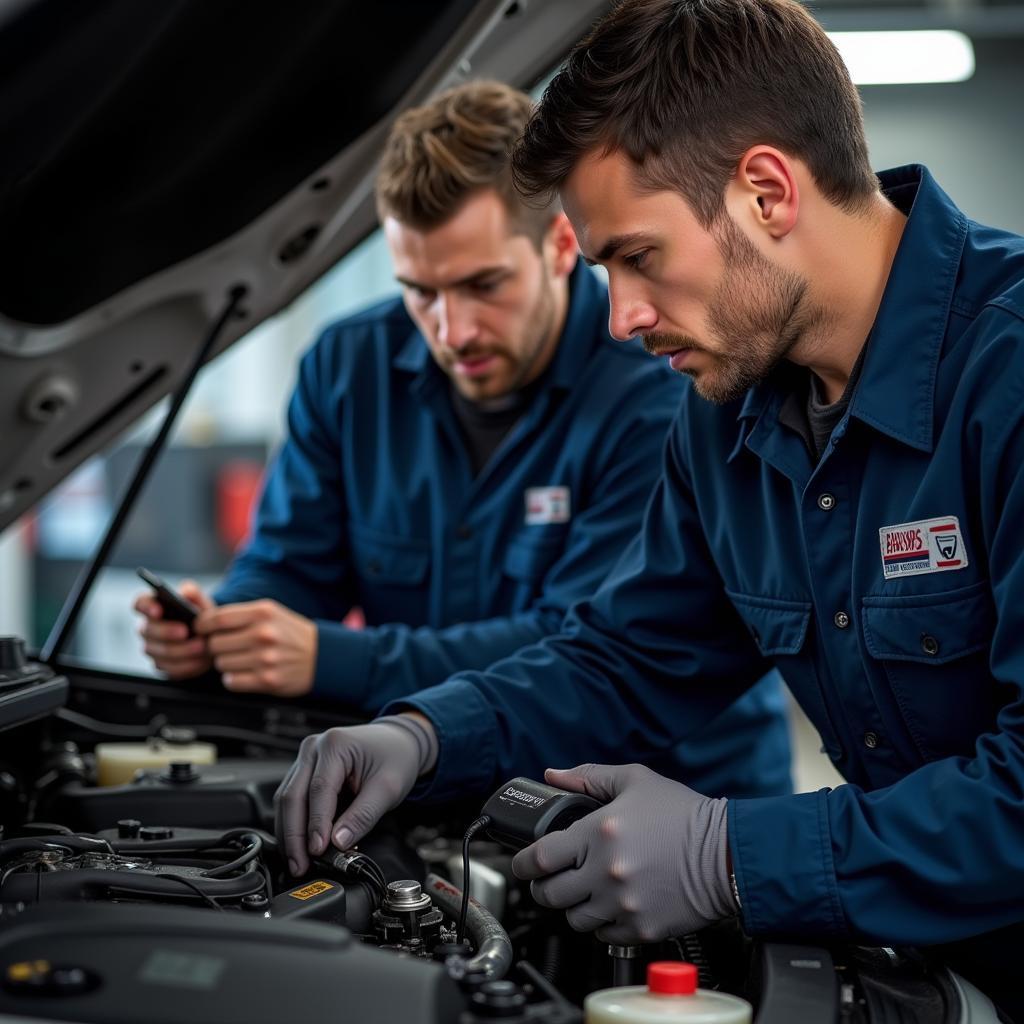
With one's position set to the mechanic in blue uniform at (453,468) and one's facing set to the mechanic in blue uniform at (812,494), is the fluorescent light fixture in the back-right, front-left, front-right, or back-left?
back-left

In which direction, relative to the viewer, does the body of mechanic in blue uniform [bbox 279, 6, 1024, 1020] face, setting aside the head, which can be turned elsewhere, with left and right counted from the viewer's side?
facing the viewer and to the left of the viewer

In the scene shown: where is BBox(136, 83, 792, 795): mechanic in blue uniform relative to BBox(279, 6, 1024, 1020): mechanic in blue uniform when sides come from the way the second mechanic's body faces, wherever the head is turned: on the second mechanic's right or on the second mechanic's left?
on the second mechanic's right

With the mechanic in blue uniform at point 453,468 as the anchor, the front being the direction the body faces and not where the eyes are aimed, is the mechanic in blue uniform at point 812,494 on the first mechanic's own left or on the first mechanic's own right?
on the first mechanic's own left

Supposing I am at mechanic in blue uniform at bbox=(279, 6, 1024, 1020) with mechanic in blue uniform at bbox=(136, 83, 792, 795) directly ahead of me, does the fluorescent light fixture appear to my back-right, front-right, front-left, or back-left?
front-right

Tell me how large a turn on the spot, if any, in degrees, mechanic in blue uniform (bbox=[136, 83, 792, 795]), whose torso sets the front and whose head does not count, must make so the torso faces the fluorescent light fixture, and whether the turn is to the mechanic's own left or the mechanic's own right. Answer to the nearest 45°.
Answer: approximately 180°

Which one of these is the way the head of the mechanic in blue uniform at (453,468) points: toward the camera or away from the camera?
toward the camera

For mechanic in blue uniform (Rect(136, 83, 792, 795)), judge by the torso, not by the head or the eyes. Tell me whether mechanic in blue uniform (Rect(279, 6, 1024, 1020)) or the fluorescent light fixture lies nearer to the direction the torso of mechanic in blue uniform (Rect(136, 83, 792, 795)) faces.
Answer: the mechanic in blue uniform

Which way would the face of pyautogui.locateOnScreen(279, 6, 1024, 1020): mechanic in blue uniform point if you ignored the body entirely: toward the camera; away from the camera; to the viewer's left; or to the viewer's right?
to the viewer's left

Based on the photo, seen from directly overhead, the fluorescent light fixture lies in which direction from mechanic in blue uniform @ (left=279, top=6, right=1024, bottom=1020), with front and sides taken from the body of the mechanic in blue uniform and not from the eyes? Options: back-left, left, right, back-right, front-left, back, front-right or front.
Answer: back-right

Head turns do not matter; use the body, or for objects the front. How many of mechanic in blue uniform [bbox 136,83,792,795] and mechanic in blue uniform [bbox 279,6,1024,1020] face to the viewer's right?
0

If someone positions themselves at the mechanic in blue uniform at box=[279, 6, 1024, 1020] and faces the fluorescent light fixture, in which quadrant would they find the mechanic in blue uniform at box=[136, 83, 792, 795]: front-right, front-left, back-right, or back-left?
front-left

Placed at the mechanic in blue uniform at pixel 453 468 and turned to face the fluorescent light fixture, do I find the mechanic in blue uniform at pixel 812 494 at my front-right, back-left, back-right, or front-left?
back-right

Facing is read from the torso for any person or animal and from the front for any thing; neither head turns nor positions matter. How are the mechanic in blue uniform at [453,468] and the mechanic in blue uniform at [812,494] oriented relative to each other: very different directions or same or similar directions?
same or similar directions

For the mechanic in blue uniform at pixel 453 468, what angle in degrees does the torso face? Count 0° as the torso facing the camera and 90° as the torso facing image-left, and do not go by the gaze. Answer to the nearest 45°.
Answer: approximately 45°
